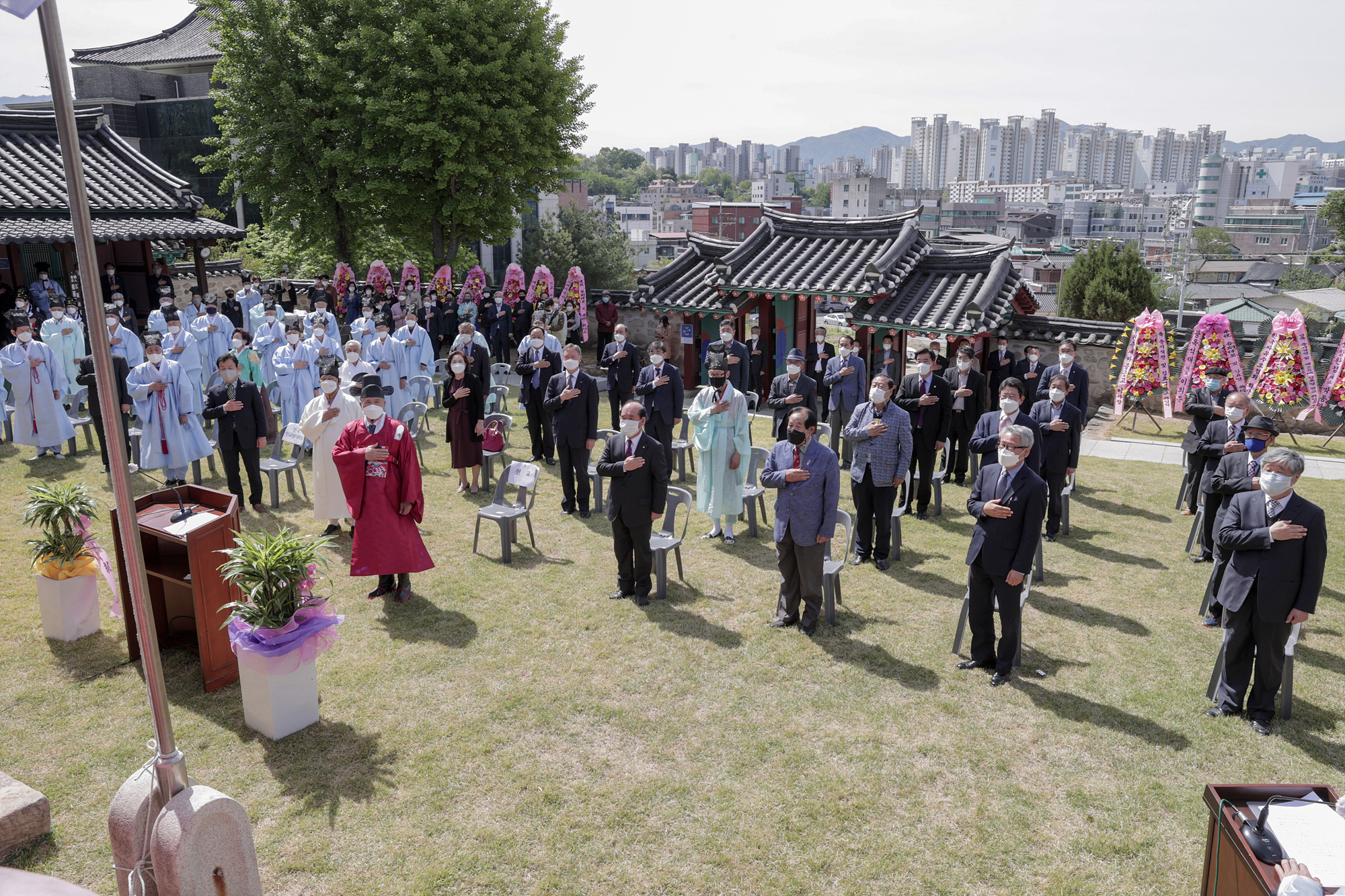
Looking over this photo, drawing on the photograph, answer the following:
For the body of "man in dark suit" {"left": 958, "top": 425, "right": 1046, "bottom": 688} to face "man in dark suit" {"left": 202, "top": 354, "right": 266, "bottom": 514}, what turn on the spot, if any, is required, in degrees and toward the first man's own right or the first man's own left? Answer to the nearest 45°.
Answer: approximately 45° to the first man's own right

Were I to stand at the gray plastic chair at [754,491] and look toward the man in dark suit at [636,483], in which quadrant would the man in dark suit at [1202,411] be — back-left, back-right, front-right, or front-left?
back-left

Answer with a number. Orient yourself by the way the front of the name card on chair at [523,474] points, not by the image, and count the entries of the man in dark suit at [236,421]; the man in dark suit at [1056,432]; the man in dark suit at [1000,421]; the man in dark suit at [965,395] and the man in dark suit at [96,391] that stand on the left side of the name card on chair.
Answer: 3

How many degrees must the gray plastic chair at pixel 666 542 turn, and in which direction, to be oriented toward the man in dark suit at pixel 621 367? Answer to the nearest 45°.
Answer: approximately 135° to its right

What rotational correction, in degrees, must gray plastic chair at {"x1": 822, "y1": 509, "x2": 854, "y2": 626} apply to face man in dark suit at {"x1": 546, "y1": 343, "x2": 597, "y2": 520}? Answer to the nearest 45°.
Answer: approximately 90° to its right

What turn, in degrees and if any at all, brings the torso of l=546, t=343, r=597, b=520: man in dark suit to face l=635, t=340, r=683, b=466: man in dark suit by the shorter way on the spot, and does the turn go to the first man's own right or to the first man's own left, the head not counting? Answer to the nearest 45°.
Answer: approximately 135° to the first man's own left

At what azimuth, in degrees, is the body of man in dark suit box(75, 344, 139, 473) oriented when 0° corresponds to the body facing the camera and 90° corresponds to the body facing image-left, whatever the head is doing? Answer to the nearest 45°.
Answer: approximately 0°

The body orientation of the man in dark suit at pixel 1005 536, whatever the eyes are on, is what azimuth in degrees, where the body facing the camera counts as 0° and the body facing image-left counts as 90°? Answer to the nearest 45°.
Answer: approximately 45°

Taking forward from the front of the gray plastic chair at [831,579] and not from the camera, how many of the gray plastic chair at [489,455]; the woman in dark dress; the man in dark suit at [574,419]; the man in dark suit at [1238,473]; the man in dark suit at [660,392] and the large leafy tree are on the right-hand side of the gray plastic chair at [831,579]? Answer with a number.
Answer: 5
